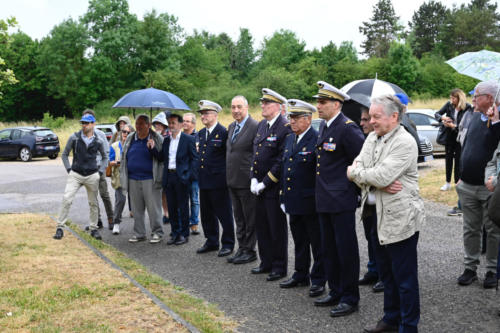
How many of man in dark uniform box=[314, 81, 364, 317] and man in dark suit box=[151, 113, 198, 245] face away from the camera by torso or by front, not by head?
0

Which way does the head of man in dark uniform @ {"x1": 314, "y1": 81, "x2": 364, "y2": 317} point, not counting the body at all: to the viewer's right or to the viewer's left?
to the viewer's left

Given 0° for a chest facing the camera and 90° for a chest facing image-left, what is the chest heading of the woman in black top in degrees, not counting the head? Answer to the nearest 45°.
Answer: approximately 45°

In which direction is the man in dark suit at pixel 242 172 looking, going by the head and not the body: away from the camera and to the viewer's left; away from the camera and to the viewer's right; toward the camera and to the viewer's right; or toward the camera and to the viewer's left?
toward the camera and to the viewer's left

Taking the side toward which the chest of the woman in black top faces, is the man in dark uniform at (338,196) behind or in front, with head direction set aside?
in front

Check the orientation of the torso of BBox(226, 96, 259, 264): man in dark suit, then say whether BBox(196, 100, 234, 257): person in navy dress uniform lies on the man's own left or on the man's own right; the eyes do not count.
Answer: on the man's own right

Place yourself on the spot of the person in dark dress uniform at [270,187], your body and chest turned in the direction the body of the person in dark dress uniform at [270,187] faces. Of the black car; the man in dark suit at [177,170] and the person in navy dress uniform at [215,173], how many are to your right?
3

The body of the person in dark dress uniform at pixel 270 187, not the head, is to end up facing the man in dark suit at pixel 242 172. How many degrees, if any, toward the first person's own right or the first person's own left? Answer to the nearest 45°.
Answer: approximately 90° to the first person's own right

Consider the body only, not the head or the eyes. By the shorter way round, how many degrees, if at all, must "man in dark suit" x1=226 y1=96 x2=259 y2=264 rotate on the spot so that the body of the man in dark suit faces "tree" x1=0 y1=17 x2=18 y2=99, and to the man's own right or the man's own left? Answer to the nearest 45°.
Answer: approximately 45° to the man's own right

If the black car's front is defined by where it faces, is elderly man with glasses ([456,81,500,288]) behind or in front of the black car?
behind

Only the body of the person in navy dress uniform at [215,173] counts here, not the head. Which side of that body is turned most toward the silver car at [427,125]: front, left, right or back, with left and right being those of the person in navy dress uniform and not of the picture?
back
